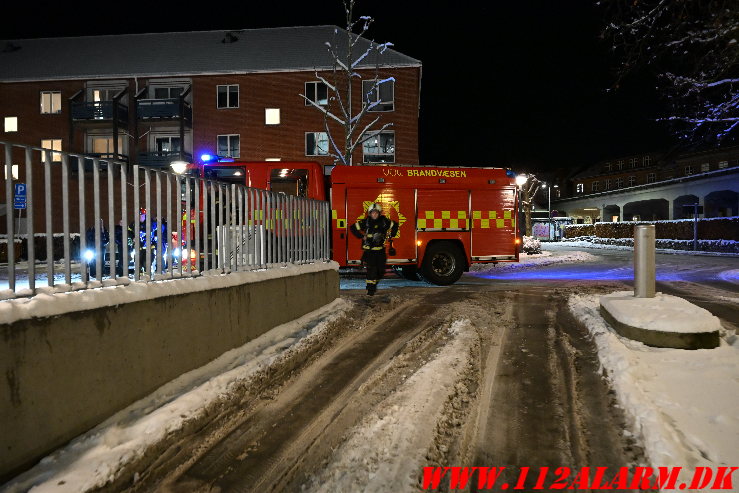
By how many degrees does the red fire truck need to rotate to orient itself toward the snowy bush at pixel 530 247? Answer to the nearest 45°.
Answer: approximately 135° to its right

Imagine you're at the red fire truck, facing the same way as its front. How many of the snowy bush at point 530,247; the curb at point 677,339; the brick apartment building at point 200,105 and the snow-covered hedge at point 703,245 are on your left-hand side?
1

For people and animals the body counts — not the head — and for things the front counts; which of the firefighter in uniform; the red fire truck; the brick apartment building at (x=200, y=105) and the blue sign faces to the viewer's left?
the red fire truck

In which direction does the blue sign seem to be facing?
toward the camera

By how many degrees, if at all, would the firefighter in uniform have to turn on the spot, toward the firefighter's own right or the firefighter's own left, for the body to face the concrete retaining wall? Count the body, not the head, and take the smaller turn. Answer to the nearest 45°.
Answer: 0° — they already face it

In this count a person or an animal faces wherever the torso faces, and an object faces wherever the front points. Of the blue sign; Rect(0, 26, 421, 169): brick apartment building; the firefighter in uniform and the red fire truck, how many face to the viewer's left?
1

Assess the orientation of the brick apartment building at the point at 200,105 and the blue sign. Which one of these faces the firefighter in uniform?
the brick apartment building

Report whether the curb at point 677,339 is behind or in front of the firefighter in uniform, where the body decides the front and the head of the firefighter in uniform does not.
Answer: in front

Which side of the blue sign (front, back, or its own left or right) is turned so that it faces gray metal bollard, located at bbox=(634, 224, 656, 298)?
left

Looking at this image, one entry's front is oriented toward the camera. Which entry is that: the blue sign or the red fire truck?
the blue sign

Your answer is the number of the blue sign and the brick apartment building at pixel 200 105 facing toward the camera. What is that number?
2

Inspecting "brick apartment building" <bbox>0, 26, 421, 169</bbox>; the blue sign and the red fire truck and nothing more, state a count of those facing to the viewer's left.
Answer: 1

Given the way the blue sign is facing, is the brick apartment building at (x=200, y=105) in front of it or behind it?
behind

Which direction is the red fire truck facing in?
to the viewer's left

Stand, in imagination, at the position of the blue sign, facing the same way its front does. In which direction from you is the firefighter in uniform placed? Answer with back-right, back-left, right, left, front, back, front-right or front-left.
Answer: front-left

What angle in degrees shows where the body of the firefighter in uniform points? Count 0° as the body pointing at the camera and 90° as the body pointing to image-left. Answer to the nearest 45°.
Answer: approximately 0°
